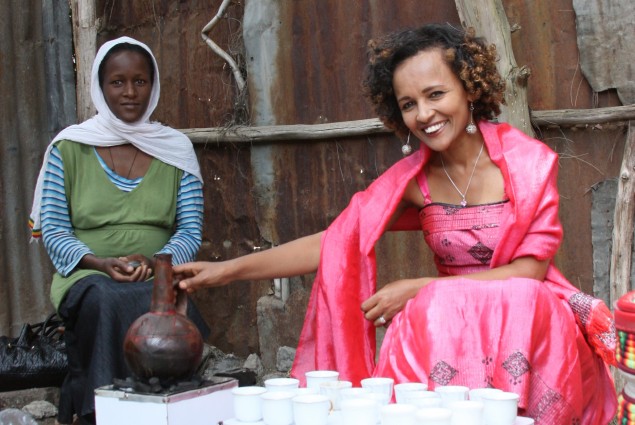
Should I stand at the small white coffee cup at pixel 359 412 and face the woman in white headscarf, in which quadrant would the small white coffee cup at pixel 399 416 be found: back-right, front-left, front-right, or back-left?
back-right

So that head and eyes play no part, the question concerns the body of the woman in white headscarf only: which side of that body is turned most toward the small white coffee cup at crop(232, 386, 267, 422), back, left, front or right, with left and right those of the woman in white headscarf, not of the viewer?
front

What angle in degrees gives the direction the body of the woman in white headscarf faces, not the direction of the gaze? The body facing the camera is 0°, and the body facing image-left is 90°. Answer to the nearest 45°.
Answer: approximately 0°

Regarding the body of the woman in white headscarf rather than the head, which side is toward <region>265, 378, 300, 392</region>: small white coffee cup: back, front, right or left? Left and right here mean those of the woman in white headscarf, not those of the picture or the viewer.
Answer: front

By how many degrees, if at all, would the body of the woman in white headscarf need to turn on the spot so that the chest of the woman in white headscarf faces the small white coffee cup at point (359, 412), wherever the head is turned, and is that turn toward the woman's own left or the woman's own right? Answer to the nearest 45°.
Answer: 0° — they already face it

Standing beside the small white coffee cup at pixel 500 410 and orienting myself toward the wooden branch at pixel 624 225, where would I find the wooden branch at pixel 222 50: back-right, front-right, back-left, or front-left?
front-left

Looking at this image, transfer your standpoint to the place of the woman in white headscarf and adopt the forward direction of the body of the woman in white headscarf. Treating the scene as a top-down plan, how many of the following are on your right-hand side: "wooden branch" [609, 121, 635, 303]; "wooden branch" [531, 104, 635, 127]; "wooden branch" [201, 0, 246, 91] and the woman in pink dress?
0

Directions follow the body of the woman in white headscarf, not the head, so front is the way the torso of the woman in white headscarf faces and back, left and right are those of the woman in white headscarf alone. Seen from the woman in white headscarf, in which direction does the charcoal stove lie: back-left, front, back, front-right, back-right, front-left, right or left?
front

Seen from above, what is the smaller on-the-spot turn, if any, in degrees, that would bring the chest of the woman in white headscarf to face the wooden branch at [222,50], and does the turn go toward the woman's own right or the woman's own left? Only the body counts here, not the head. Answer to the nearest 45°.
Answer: approximately 135° to the woman's own left

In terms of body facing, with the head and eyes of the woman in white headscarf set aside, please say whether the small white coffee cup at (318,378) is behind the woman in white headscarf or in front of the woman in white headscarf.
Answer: in front

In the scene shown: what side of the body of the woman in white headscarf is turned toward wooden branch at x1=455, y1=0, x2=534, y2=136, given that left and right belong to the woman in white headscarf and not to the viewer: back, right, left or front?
left

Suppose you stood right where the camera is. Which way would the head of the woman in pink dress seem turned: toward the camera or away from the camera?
toward the camera

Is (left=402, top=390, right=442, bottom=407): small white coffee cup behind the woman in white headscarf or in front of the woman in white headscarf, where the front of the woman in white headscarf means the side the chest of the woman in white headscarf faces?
in front

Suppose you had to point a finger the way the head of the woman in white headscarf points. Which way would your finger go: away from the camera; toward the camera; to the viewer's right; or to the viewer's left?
toward the camera

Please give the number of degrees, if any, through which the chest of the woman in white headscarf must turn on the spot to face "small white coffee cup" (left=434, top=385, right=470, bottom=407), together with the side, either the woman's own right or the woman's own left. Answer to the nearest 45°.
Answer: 0° — they already face it

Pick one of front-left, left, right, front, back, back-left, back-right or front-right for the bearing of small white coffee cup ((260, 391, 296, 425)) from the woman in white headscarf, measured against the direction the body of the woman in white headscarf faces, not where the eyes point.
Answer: front
